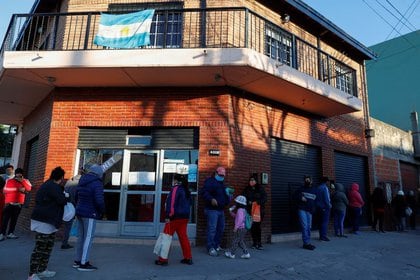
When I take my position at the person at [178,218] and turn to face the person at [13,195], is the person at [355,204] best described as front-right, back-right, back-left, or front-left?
back-right

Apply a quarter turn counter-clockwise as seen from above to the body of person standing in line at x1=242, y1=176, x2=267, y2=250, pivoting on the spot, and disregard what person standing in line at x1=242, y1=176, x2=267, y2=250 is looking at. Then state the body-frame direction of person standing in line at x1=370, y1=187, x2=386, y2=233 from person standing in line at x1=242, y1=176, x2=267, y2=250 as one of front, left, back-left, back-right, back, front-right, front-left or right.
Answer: front-left

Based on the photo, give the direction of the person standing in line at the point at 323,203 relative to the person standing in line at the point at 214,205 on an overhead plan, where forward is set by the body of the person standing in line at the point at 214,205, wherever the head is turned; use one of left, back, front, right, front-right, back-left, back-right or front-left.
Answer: back-left

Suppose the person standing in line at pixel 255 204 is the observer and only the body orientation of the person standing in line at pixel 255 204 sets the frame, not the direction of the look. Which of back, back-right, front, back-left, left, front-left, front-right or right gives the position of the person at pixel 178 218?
front-right

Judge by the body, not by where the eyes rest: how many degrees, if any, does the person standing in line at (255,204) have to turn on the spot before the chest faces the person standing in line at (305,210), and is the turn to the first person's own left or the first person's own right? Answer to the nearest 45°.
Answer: approximately 135° to the first person's own left

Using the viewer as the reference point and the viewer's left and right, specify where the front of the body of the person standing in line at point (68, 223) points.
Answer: facing to the right of the viewer

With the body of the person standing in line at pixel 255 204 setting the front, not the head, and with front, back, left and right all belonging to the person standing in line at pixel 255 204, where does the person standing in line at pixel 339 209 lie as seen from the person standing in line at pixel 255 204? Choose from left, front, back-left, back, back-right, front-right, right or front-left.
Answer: back-left

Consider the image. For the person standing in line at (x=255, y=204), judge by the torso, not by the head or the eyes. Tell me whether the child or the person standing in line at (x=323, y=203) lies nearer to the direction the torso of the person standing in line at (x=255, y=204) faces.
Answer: the child
